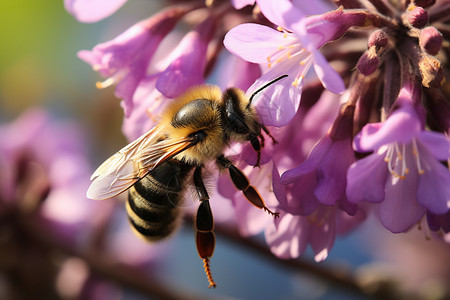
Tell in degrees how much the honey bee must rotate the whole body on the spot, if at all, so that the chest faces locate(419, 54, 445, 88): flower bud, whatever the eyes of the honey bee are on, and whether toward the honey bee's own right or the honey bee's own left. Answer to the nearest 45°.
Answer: approximately 45° to the honey bee's own right

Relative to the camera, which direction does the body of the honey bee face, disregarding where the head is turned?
to the viewer's right
